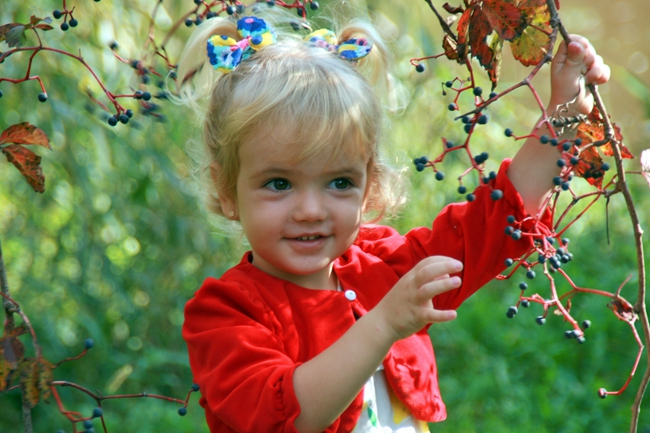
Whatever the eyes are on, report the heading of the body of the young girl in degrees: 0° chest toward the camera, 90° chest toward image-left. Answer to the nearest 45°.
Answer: approximately 315°
